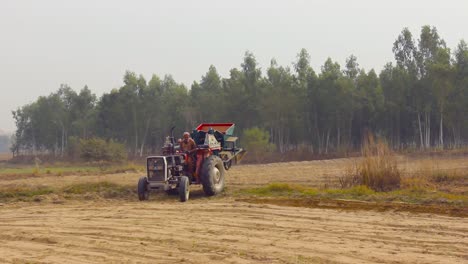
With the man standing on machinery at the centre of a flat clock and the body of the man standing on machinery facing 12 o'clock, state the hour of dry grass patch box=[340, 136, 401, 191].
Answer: The dry grass patch is roughly at 8 o'clock from the man standing on machinery.

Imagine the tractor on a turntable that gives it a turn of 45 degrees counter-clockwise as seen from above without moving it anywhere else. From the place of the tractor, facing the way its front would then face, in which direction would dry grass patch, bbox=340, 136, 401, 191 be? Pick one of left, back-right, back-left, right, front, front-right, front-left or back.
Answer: left

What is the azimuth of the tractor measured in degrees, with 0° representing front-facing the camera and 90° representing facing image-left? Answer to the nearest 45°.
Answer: approximately 45°

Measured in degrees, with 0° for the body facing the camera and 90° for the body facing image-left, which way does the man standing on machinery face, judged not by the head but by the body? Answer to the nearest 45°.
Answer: approximately 45°
